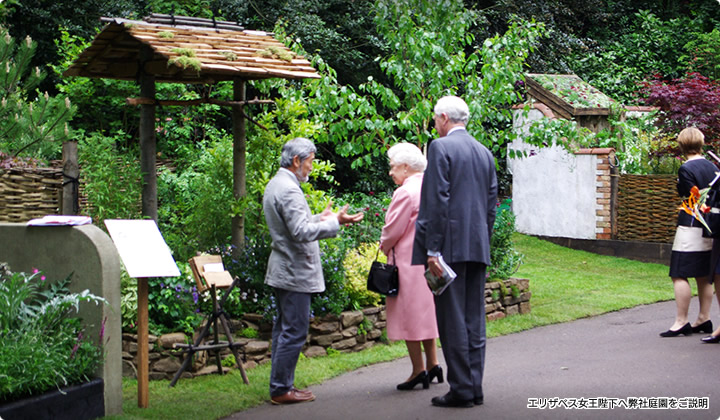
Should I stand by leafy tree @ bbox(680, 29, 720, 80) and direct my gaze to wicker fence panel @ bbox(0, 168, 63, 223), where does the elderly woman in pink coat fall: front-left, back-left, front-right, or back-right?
front-left

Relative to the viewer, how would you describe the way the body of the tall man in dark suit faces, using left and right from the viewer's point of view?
facing away from the viewer and to the left of the viewer

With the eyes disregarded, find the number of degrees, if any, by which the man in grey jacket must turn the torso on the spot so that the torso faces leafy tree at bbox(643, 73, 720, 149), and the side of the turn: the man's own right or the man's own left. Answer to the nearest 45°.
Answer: approximately 45° to the man's own left

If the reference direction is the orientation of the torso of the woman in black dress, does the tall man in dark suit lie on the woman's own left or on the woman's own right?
on the woman's own left

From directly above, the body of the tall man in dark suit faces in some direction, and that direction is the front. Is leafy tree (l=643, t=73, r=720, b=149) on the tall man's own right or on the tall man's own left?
on the tall man's own right

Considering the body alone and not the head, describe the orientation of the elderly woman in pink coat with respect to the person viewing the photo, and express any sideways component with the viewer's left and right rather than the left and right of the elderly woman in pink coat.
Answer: facing to the left of the viewer

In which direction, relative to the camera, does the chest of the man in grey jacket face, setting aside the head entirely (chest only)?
to the viewer's right

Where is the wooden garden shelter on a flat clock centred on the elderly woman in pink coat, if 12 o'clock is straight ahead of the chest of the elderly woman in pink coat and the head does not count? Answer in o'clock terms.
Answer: The wooden garden shelter is roughly at 1 o'clock from the elderly woman in pink coat.

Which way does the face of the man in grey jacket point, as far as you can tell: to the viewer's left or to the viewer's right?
to the viewer's right

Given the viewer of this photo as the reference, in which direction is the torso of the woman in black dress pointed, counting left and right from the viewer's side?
facing away from the viewer and to the left of the viewer

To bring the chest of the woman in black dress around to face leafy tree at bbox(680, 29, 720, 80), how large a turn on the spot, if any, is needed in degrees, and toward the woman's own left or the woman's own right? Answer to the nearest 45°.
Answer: approximately 45° to the woman's own right

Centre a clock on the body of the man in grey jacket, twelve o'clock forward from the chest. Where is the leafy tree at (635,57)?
The leafy tree is roughly at 10 o'clock from the man in grey jacket.

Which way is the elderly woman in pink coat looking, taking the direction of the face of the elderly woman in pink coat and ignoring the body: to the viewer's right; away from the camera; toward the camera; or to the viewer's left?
to the viewer's left

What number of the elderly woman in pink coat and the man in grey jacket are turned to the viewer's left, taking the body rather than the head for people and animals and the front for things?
1
